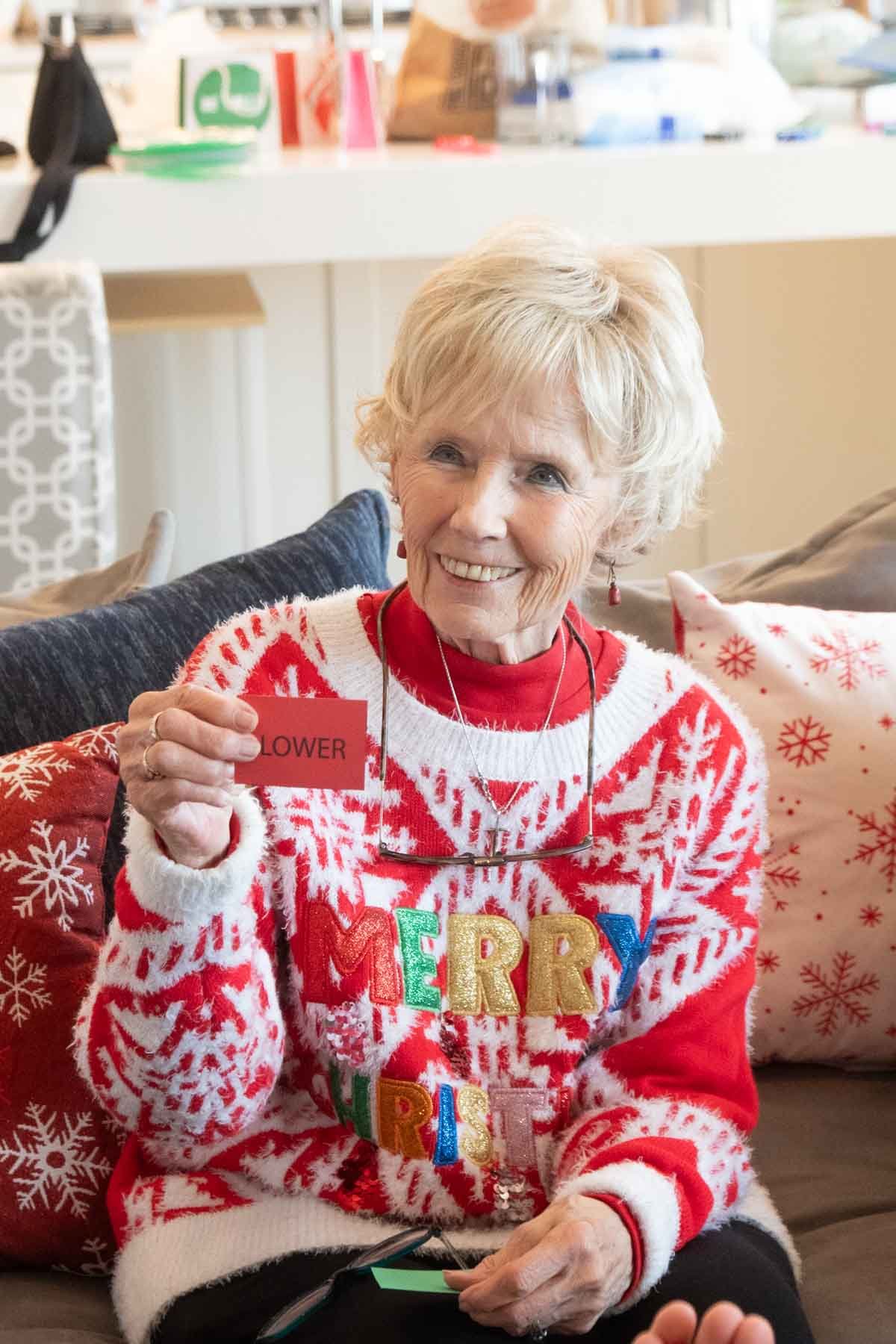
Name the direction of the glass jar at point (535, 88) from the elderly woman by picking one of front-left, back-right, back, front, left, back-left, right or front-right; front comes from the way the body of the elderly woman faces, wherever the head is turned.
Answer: back

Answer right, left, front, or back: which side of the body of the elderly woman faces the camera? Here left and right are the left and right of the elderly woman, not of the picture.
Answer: front

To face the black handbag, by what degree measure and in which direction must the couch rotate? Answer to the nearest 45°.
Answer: approximately 180°

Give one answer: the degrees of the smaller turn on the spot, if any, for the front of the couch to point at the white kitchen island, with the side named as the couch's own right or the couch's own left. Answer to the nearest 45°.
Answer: approximately 180°

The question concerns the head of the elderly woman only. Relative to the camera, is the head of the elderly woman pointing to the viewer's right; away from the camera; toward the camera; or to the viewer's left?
toward the camera

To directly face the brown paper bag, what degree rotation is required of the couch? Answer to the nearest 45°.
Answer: approximately 180°

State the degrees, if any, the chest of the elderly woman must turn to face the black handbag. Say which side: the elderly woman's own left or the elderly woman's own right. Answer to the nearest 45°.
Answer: approximately 180°

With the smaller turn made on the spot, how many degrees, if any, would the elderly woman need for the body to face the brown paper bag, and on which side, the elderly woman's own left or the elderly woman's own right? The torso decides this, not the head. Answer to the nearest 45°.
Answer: approximately 180°
